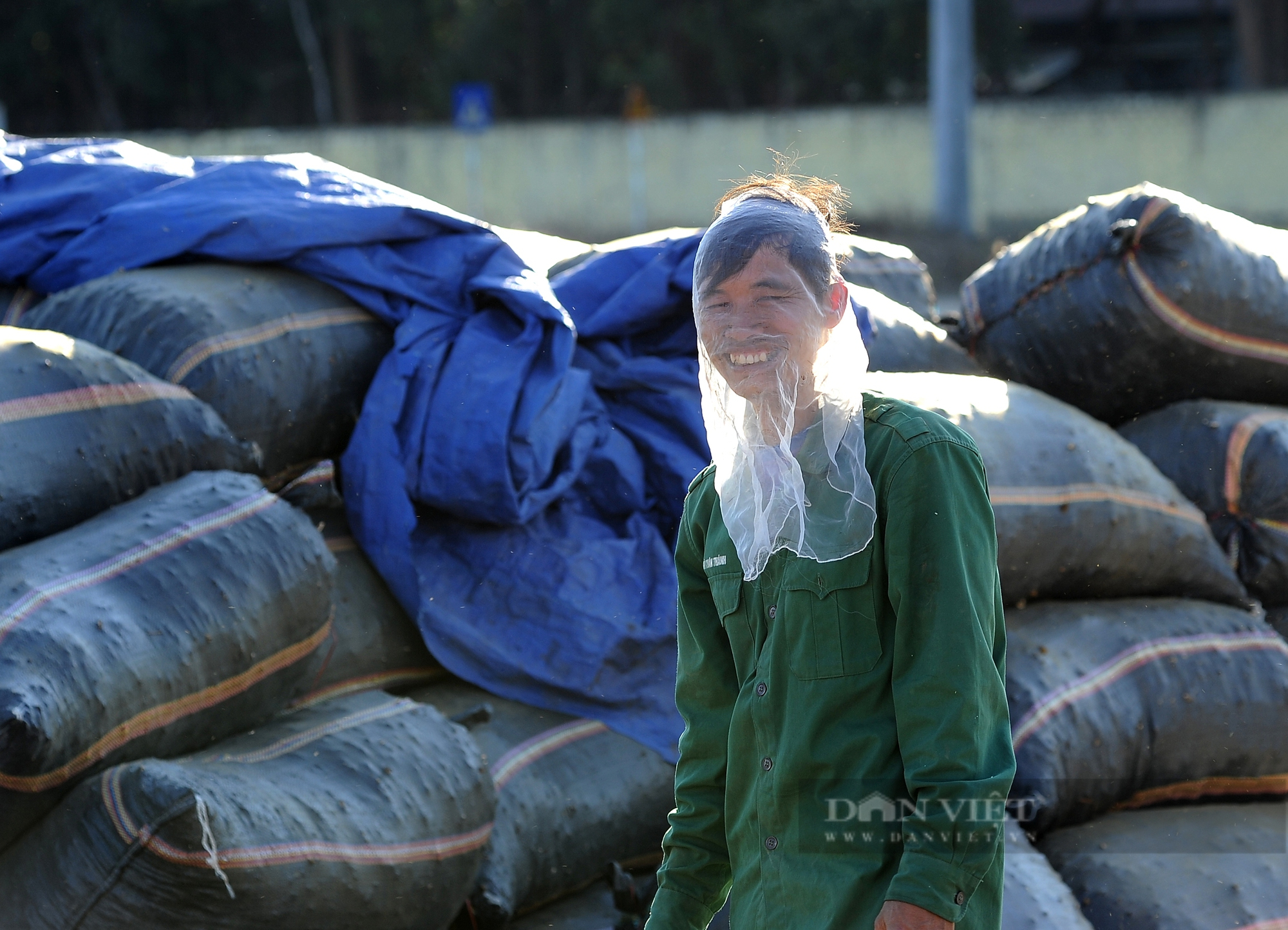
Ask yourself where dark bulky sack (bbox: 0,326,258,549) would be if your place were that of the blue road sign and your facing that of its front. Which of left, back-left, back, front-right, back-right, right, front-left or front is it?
front

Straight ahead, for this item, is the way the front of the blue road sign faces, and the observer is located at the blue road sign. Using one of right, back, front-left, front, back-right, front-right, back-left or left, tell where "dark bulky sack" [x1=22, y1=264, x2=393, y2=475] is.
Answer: front

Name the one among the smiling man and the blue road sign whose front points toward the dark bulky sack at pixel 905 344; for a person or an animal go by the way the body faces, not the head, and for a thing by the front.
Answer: the blue road sign

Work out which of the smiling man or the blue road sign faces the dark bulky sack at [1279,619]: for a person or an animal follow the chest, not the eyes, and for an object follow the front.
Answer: the blue road sign

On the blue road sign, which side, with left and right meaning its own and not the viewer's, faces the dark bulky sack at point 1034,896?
front

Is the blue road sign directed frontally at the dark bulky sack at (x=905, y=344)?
yes

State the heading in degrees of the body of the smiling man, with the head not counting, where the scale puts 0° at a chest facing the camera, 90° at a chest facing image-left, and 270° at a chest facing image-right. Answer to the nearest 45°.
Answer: approximately 45°

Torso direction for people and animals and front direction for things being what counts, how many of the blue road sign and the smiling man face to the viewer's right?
0

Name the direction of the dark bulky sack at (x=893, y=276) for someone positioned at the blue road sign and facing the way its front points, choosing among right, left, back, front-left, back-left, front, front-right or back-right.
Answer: front

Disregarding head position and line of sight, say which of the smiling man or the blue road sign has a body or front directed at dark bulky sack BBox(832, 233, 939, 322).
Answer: the blue road sign

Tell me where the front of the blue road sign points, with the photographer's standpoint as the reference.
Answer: facing the viewer

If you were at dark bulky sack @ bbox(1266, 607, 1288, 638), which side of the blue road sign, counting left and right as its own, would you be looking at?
front

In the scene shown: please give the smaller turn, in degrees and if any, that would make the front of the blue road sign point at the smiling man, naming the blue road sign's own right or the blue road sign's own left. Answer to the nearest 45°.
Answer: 0° — it already faces them

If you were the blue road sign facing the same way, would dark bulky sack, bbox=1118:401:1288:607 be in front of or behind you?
in front

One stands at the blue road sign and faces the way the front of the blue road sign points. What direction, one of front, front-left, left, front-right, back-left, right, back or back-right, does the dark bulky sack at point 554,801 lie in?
front
